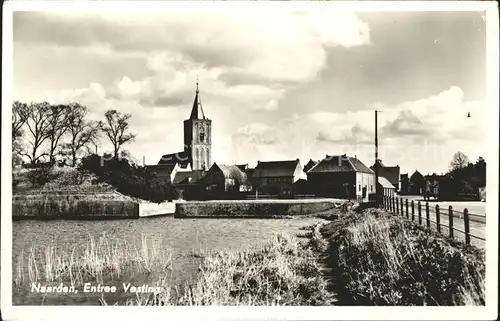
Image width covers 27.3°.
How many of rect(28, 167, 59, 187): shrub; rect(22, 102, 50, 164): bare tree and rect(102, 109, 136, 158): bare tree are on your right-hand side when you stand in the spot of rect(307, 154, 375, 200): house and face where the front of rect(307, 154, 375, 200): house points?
3

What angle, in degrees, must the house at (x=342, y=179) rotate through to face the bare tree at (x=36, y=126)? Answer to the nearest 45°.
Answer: approximately 90° to its right

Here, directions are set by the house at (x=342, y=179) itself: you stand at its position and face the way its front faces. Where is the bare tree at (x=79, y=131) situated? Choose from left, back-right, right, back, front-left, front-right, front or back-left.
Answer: right

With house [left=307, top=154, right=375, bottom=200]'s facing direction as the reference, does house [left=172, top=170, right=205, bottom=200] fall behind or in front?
behind

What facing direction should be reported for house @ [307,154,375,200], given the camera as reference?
facing the viewer and to the right of the viewer

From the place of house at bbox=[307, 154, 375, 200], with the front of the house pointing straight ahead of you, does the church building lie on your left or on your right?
on your right

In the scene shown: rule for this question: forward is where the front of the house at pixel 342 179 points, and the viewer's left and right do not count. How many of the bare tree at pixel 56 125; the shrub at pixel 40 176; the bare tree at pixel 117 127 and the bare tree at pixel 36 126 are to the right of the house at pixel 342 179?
4
